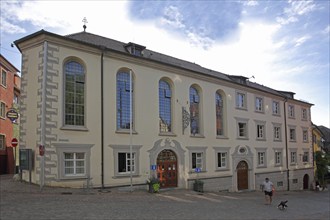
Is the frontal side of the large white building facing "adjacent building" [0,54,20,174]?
no

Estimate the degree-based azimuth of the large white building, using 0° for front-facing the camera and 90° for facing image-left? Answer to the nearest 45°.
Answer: approximately 315°
